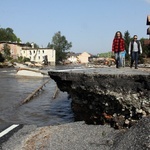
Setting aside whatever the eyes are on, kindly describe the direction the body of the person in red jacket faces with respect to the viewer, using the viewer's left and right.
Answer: facing the viewer
